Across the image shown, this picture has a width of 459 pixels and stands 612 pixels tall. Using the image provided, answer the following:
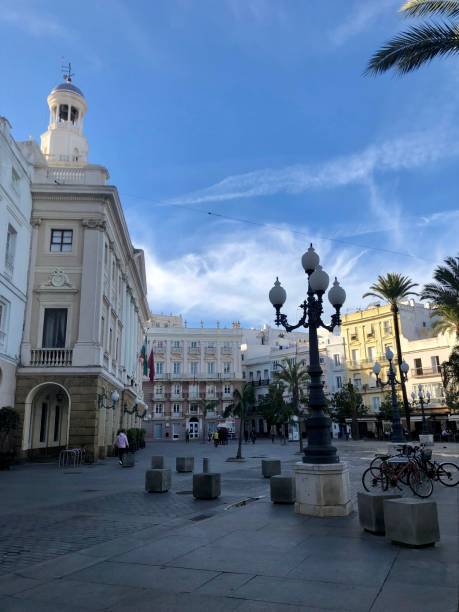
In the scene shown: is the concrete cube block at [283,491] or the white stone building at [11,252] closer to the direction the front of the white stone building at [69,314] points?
the concrete cube block

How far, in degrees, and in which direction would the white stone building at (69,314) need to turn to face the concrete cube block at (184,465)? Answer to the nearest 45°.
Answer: approximately 45° to its right

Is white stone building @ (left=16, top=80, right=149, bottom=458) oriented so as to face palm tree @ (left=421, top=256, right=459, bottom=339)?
yes

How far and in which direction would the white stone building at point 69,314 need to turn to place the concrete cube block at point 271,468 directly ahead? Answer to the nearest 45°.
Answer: approximately 45° to its right

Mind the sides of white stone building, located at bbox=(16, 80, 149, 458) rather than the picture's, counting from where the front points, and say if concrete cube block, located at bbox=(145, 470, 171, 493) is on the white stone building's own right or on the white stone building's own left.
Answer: on the white stone building's own right

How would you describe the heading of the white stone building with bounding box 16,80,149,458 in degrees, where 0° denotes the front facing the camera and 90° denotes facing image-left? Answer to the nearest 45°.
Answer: approximately 270°

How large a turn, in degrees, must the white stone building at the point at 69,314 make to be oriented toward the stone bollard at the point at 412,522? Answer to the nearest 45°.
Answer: approximately 90° to its right
